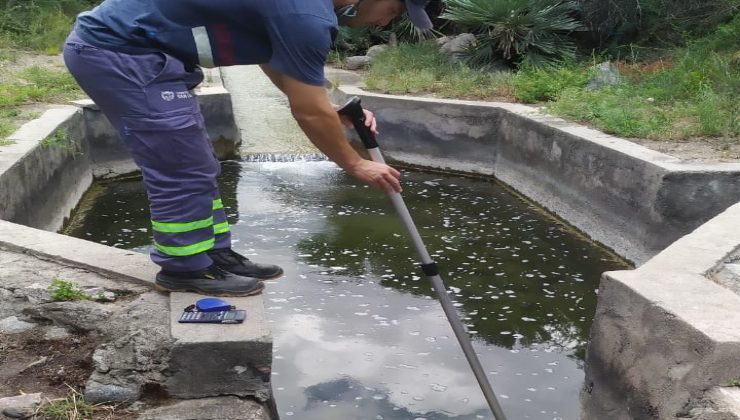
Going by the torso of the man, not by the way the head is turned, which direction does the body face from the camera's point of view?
to the viewer's right

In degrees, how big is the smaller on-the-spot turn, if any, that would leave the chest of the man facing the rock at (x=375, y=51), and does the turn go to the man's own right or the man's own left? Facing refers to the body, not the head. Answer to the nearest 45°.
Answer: approximately 90° to the man's own left

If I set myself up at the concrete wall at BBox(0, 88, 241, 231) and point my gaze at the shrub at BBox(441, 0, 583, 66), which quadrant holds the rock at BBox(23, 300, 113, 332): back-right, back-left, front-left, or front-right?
back-right

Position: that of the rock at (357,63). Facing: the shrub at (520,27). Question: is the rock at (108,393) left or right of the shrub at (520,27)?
right

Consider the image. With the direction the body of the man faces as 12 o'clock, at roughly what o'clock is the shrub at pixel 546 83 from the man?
The shrub is roughly at 10 o'clock from the man.

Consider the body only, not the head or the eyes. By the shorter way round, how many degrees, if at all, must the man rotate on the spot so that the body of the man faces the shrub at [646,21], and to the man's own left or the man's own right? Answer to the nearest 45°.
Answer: approximately 45° to the man's own left

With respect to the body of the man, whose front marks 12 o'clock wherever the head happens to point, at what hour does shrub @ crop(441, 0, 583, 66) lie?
The shrub is roughly at 10 o'clock from the man.
